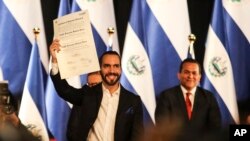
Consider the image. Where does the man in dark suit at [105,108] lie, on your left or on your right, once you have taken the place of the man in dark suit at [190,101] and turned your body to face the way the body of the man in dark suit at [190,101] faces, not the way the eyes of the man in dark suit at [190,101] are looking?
on your right

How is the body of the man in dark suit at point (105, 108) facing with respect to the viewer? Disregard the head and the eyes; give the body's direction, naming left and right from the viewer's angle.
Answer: facing the viewer

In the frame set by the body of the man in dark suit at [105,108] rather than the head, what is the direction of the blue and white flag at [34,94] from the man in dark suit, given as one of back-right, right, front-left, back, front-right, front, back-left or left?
back-right

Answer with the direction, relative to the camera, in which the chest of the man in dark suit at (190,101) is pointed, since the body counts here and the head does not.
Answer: toward the camera

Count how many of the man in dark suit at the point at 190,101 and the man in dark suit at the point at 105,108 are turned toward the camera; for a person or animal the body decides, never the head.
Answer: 2

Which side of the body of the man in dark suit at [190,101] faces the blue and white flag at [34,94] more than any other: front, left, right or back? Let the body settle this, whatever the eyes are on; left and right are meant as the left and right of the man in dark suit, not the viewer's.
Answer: right

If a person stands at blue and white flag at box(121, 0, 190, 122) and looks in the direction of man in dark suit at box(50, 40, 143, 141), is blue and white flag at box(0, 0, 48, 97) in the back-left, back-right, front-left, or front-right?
front-right

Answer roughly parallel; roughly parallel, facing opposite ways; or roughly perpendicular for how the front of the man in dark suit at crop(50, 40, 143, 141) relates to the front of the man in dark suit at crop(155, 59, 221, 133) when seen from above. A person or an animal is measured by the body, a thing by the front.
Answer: roughly parallel

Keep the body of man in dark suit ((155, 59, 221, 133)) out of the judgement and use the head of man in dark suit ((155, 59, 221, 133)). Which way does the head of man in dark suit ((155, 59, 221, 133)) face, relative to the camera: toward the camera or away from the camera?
toward the camera

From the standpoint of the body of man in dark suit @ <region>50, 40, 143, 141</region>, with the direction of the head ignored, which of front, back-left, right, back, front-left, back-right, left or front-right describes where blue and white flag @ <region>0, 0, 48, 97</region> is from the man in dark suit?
back-right
